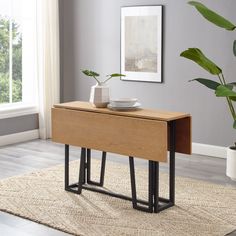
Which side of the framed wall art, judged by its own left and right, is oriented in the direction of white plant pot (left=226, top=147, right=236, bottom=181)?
left

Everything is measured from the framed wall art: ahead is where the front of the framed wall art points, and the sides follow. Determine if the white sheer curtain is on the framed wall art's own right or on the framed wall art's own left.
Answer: on the framed wall art's own right

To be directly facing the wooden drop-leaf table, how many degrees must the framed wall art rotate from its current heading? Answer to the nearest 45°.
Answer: approximately 45° to its left

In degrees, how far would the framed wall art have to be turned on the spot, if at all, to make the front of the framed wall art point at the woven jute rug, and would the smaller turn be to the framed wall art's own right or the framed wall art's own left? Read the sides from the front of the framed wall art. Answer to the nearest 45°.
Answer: approximately 45° to the framed wall art's own left

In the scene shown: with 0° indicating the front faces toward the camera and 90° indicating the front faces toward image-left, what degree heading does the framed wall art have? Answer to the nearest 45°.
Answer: approximately 45°

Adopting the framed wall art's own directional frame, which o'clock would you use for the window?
The window is roughly at 2 o'clock from the framed wall art.

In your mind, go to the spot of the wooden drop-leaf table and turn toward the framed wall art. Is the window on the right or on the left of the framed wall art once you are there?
left

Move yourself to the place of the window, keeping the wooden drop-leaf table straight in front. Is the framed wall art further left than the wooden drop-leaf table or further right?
left
